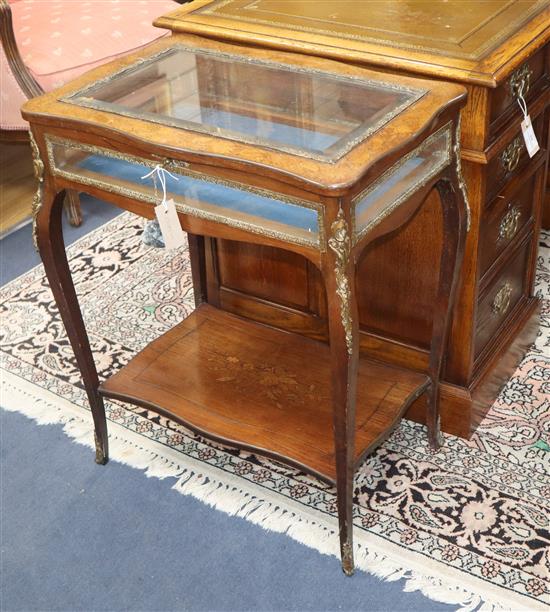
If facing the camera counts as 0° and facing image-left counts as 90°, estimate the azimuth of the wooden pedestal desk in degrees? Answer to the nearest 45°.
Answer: approximately 315°

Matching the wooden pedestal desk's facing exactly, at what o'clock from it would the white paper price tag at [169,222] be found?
The white paper price tag is roughly at 3 o'clock from the wooden pedestal desk.
